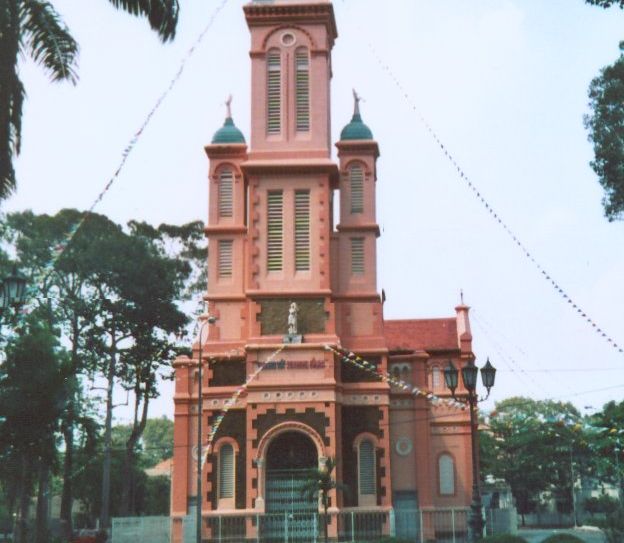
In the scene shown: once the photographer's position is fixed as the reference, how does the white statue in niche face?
facing the viewer

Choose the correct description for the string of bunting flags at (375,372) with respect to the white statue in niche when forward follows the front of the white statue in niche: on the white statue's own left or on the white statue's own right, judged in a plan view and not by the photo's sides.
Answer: on the white statue's own left

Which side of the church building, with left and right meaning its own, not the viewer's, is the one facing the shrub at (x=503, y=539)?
front

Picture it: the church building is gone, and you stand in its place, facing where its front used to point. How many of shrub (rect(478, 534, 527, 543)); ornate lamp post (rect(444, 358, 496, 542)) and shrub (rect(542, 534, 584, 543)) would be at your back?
0

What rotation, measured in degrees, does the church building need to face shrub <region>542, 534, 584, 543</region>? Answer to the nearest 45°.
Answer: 0° — it already faces it

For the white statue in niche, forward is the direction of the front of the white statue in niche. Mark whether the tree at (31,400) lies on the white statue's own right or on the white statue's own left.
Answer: on the white statue's own right

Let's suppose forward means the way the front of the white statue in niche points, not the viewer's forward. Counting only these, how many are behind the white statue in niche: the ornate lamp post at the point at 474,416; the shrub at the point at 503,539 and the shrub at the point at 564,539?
0

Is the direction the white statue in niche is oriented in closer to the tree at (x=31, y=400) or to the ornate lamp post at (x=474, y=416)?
the ornate lamp post

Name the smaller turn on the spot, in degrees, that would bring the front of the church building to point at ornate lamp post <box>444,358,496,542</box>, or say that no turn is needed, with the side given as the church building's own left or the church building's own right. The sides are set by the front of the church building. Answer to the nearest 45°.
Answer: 0° — it already faces it

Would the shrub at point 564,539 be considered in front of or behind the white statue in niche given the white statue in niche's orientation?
in front
